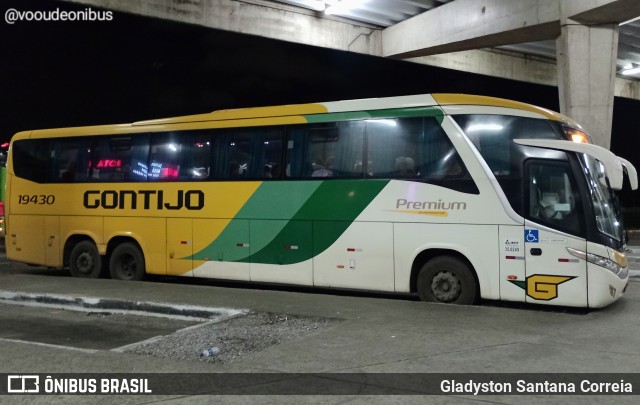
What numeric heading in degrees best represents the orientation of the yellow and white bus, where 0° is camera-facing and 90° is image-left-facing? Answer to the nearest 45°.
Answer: approximately 270°

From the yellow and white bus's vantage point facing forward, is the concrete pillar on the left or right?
on its left

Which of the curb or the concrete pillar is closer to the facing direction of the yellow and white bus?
the concrete pillar
